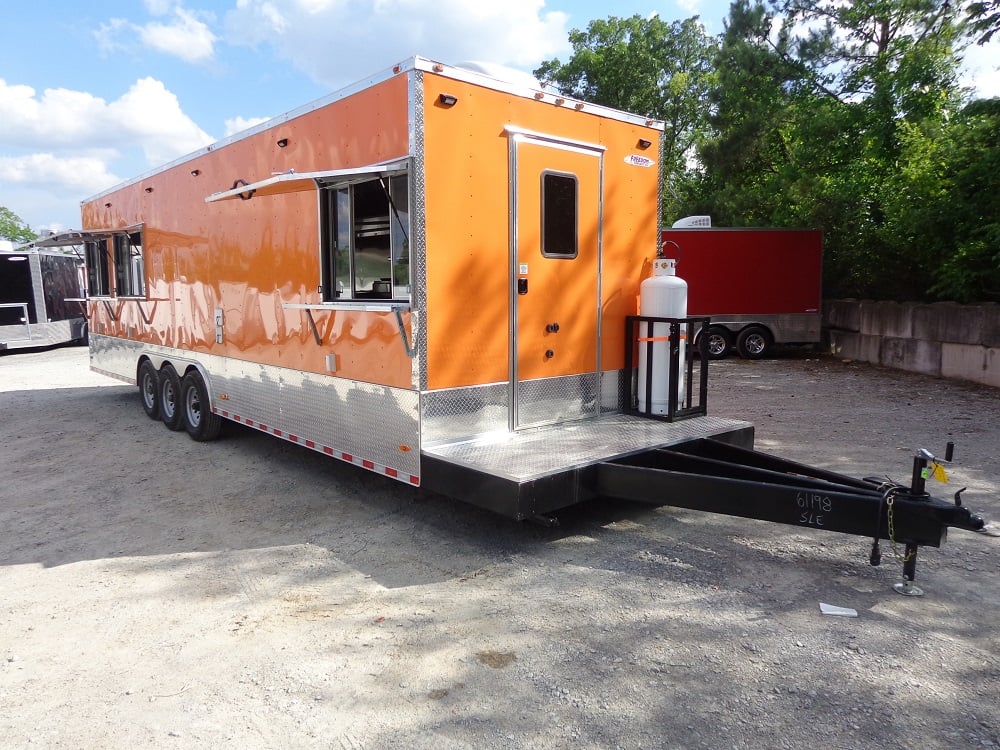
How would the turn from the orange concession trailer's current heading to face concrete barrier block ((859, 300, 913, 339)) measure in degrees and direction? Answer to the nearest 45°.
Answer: approximately 90° to its left

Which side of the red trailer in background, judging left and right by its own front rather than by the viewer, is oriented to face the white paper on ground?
left

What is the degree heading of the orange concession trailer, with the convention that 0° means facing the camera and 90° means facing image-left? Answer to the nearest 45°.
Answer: approximately 315°

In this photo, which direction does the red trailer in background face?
to the viewer's left

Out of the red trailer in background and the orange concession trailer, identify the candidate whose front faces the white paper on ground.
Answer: the orange concession trailer

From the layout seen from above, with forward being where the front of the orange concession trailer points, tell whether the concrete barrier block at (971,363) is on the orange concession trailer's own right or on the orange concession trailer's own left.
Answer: on the orange concession trailer's own left

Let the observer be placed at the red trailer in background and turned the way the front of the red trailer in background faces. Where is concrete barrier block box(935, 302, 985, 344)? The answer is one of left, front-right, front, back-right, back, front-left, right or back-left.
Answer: back-left

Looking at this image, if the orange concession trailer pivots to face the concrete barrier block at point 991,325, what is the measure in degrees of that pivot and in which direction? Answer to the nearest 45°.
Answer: approximately 90° to its left

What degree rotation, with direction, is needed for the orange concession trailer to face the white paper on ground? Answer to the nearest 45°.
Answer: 0° — it already faces it

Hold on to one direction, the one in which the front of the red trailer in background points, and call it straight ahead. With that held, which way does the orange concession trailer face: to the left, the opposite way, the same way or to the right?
the opposite way

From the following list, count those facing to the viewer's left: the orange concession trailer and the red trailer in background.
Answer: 1

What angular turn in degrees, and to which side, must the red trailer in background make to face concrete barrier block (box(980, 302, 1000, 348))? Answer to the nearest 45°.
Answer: approximately 135° to its left

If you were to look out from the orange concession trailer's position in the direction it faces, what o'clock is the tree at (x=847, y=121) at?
The tree is roughly at 9 o'clock from the orange concession trailer.

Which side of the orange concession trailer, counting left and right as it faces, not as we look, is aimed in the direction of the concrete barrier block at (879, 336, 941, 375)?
left
